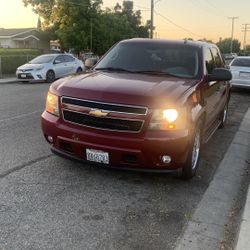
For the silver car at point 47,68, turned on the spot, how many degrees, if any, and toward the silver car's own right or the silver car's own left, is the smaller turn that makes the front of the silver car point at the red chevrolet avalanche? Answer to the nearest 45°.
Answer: approximately 45° to the silver car's own left

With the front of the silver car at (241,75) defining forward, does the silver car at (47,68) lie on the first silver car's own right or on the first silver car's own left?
on the first silver car's own left

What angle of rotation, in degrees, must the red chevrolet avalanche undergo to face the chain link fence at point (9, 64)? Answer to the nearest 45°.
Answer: approximately 135° to its right

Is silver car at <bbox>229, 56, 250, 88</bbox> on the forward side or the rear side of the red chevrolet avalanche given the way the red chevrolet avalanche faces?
on the rear side

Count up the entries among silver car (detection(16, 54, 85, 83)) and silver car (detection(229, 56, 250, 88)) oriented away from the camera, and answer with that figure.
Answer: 1

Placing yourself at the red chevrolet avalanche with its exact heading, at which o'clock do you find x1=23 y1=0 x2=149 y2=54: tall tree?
The tall tree is roughly at 4 o'clock from the red chevrolet avalanche.

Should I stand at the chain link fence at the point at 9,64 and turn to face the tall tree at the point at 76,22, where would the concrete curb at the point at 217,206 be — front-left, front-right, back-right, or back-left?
back-right

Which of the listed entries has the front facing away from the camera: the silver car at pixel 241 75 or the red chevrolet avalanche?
the silver car

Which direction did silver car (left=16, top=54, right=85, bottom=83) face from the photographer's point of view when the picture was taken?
facing the viewer and to the left of the viewer

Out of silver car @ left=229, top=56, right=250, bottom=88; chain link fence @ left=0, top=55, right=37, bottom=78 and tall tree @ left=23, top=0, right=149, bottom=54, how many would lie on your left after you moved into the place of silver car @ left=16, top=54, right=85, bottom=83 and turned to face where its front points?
1

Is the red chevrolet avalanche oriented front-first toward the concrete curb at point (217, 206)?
no

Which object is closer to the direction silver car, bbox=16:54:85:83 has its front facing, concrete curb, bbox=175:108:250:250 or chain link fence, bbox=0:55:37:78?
the concrete curb

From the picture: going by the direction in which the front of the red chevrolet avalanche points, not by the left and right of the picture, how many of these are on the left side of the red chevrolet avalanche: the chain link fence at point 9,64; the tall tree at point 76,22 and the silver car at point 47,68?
0

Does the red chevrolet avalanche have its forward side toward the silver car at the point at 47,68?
no

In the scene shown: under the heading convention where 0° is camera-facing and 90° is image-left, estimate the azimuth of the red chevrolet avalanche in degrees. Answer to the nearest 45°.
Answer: approximately 45°

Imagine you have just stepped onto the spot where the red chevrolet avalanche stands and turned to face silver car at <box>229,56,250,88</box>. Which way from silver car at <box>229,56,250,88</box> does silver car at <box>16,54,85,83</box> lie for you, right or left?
left
